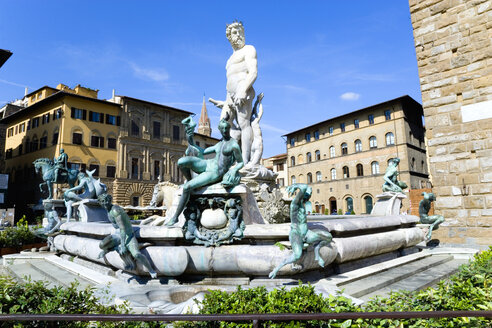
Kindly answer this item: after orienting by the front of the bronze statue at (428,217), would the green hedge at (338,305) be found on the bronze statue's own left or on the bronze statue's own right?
on the bronze statue's own right

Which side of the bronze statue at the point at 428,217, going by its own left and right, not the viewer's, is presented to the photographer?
right

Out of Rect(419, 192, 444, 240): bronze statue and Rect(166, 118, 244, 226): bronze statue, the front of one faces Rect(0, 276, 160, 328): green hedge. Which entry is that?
Rect(166, 118, 244, 226): bronze statue

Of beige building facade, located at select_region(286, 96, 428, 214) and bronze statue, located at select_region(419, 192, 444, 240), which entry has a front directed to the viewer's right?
the bronze statue

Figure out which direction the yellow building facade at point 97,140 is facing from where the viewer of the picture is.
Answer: facing the viewer and to the right of the viewer

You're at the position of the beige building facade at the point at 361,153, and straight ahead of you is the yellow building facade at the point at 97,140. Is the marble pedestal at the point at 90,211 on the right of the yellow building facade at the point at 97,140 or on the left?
left

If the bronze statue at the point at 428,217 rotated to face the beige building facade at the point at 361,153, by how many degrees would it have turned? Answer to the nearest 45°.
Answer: approximately 90° to its left

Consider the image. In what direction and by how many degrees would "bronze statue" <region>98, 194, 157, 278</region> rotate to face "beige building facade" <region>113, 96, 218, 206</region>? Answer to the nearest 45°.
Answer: approximately 135° to its right

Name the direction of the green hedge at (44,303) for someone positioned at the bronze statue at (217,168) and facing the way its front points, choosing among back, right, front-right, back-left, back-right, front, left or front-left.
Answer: front

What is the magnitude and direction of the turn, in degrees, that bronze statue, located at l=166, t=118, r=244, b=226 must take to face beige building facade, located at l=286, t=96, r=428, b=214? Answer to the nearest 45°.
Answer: approximately 180°

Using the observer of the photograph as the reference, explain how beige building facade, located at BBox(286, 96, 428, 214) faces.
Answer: facing the viewer and to the left of the viewer

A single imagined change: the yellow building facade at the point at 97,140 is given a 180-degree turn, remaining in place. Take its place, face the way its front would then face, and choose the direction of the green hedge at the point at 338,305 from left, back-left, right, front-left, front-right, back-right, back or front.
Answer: back-left

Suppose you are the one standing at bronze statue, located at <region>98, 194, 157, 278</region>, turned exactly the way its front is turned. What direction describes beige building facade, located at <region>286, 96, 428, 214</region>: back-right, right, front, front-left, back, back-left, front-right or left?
back

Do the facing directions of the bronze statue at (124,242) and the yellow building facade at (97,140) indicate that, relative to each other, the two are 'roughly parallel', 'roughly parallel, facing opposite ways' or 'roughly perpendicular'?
roughly perpendicular
